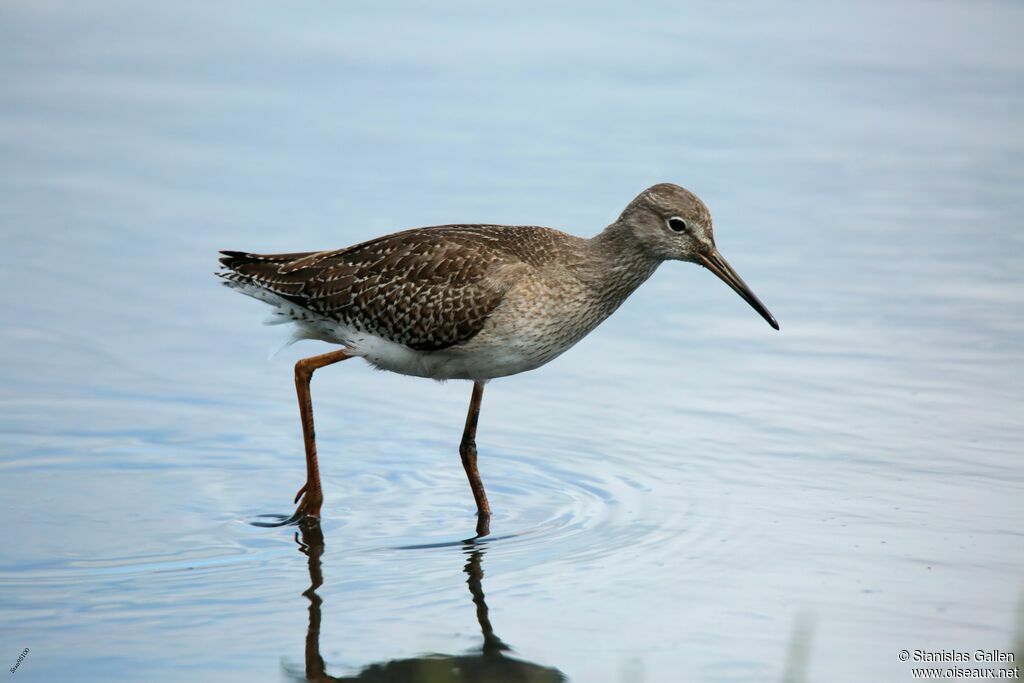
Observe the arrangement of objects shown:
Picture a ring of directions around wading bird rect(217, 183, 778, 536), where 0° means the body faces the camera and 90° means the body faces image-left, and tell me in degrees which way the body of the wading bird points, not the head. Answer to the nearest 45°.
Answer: approximately 270°
